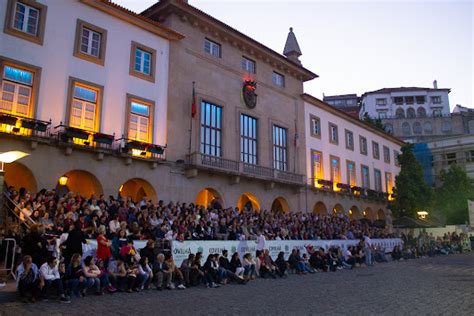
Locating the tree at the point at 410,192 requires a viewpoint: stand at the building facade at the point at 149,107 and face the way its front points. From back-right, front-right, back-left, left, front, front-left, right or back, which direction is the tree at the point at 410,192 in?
left

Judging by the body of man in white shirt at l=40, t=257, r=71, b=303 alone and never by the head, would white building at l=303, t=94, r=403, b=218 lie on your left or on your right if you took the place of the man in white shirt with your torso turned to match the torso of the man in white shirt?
on your left

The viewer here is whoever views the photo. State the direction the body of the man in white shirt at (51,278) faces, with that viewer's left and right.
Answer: facing the viewer and to the right of the viewer

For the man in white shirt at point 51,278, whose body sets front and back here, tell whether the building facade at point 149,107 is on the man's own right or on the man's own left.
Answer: on the man's own left

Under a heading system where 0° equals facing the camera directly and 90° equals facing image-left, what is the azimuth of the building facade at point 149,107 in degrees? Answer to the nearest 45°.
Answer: approximately 315°

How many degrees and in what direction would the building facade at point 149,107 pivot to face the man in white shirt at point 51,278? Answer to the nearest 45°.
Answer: approximately 45° to its right
